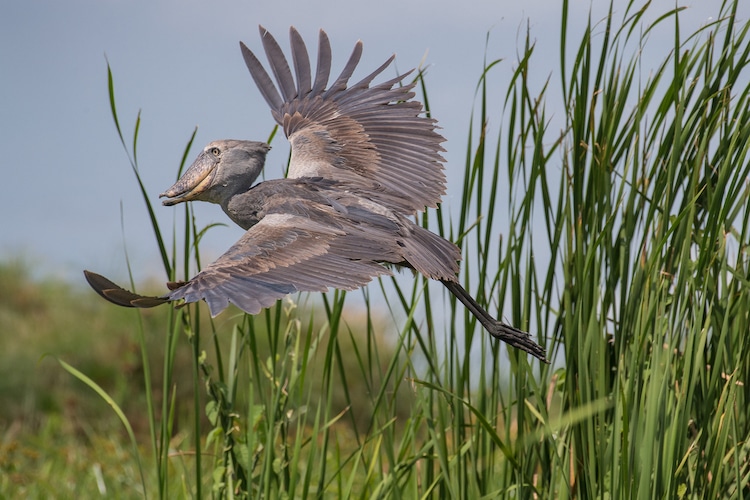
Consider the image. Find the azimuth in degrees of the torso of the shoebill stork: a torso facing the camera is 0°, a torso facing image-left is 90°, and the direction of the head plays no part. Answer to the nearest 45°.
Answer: approximately 90°
